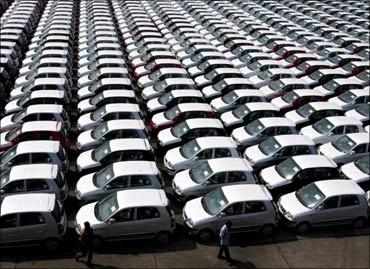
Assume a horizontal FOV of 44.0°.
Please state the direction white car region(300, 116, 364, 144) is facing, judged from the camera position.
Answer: facing the viewer and to the left of the viewer

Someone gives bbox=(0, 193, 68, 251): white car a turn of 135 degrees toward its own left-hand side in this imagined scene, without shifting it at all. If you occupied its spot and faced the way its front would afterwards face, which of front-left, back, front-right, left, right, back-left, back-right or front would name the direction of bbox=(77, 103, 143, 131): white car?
left

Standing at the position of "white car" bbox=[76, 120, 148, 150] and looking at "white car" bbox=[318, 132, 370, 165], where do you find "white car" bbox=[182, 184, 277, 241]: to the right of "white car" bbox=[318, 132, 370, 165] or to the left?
right

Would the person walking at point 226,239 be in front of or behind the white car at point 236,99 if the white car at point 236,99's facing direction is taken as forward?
in front

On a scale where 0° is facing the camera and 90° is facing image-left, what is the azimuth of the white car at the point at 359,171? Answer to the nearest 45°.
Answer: approximately 45°

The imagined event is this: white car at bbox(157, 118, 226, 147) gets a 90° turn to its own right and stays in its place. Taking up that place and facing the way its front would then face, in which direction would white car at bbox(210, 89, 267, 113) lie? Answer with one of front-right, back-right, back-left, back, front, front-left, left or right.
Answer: right

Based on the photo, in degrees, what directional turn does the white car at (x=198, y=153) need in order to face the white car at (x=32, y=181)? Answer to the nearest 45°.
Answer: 0° — it already faces it
